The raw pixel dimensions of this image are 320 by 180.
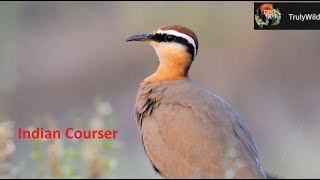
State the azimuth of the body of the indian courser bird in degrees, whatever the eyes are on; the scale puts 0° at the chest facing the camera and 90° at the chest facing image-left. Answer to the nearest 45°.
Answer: approximately 90°
